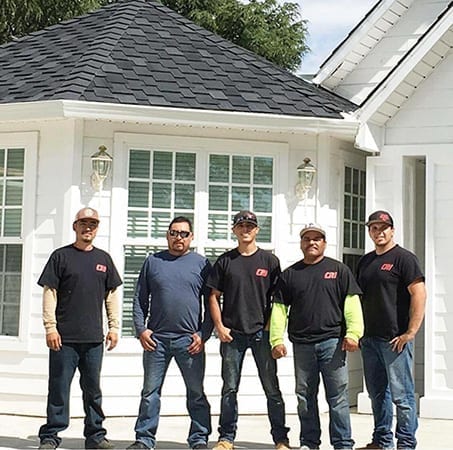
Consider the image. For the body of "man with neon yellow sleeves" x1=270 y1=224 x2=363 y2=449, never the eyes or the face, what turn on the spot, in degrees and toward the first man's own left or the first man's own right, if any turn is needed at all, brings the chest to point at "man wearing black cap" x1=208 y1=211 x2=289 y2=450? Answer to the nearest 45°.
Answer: approximately 90° to the first man's own right

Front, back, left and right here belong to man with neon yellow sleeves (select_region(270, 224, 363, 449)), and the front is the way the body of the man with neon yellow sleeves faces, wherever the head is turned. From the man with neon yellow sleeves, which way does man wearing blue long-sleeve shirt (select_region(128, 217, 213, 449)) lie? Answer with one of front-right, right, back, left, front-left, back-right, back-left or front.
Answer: right

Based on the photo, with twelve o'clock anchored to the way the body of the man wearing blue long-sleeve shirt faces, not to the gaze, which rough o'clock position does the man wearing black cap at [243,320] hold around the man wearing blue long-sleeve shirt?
The man wearing black cap is roughly at 9 o'clock from the man wearing blue long-sleeve shirt.

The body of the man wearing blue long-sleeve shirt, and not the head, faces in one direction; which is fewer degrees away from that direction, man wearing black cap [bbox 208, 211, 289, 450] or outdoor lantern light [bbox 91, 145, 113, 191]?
the man wearing black cap

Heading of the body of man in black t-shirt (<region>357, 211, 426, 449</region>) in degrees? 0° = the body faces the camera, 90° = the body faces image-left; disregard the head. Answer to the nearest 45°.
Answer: approximately 45°

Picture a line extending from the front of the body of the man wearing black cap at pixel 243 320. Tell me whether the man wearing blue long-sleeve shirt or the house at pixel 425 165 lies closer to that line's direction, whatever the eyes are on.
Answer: the man wearing blue long-sleeve shirt
